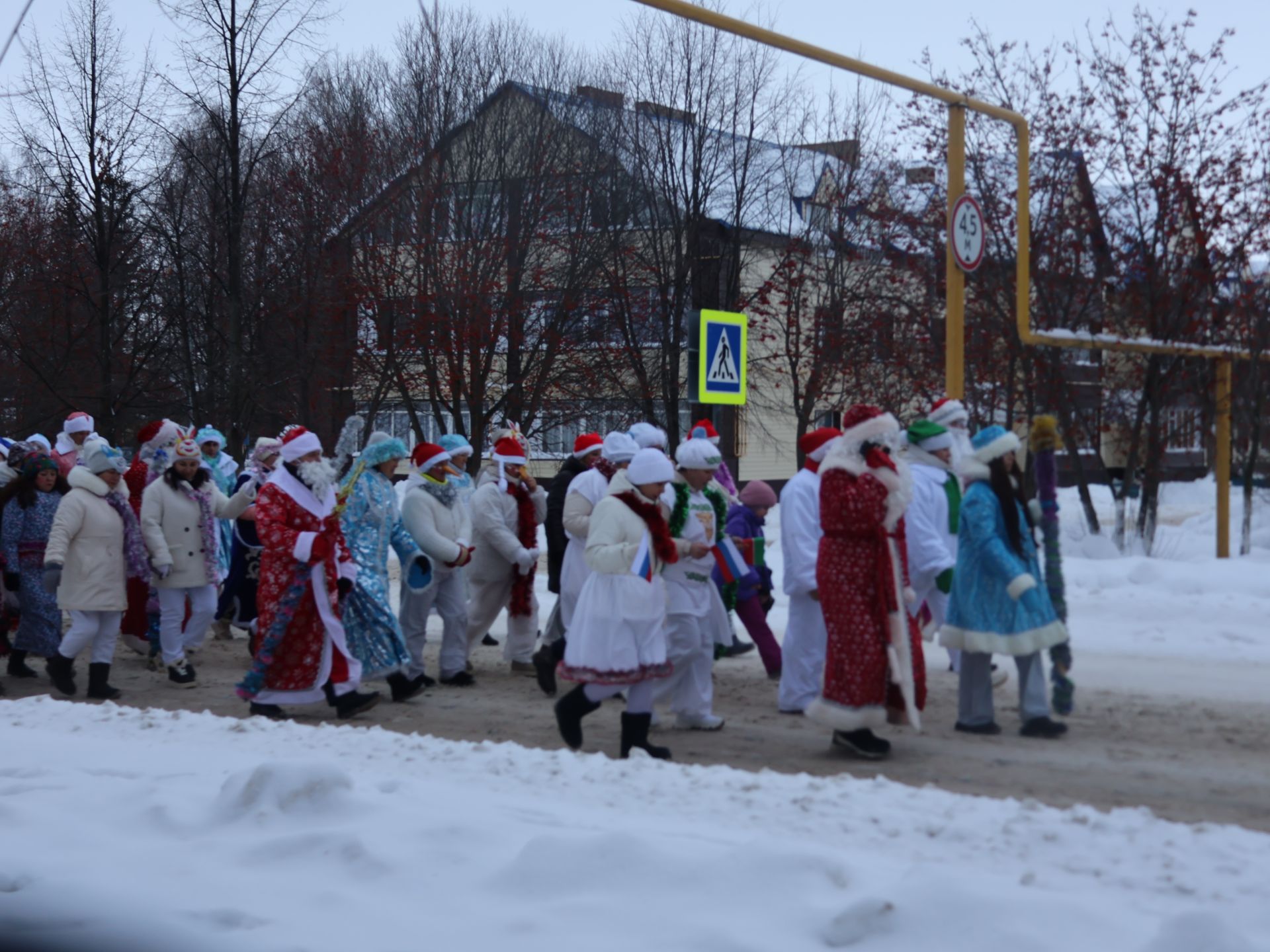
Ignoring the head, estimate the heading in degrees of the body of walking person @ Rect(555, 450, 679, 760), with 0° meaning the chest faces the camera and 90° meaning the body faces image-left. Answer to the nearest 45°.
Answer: approximately 270°

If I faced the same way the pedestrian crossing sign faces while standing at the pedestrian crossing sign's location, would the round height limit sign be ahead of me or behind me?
ahead

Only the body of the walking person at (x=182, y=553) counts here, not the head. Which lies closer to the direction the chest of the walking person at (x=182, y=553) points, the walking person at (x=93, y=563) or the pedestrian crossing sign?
the pedestrian crossing sign

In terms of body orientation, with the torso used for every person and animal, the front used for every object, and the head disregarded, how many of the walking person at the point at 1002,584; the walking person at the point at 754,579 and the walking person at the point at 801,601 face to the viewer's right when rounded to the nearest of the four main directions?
3

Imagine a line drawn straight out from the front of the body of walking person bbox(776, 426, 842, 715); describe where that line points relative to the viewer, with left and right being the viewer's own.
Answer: facing to the right of the viewer

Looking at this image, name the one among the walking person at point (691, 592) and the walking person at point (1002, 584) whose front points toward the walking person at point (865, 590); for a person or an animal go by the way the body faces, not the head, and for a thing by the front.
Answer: the walking person at point (691, 592)

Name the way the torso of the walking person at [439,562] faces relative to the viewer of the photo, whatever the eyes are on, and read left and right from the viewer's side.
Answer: facing the viewer and to the right of the viewer

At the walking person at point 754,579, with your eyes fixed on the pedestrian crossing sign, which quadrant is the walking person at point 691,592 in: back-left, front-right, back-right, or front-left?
back-left

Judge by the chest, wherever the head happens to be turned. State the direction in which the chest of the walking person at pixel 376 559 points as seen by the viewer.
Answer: to the viewer's right

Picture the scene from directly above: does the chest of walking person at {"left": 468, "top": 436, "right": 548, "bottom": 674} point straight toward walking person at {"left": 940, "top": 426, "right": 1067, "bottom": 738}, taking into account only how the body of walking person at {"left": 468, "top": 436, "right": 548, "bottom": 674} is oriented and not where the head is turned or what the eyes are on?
yes

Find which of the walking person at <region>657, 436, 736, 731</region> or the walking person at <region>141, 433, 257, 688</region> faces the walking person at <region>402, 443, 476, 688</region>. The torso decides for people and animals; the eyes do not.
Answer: the walking person at <region>141, 433, 257, 688</region>

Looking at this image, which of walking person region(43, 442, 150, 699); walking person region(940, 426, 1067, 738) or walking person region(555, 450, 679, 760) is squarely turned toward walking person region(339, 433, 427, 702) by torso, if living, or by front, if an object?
walking person region(43, 442, 150, 699)
